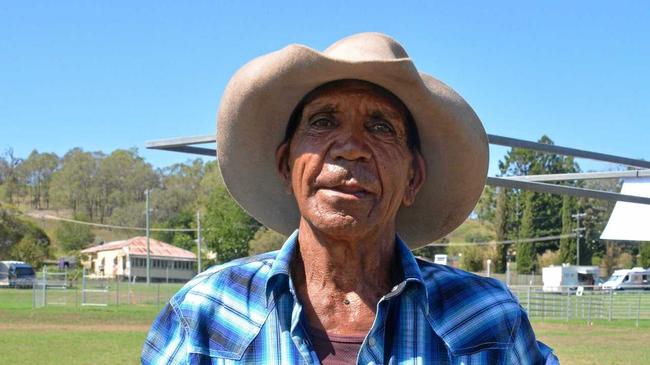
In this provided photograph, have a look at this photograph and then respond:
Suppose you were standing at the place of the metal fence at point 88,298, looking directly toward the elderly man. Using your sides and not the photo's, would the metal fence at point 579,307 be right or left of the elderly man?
left

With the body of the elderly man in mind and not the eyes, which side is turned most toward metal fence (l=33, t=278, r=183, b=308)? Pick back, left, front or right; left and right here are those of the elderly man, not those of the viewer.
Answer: back

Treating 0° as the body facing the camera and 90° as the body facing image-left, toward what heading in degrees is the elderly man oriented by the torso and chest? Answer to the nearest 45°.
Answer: approximately 0°

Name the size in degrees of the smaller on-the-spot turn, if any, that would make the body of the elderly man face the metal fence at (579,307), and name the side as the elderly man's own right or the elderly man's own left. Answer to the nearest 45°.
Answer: approximately 180°

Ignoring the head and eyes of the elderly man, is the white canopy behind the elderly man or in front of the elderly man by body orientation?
behind
